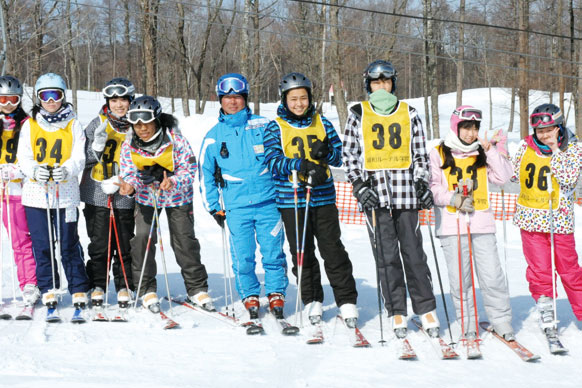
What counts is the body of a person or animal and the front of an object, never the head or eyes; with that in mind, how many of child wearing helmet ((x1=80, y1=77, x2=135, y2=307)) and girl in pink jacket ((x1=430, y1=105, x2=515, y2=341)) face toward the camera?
2

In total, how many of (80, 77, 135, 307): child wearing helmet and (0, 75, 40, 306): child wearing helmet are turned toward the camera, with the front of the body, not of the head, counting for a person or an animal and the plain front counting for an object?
2

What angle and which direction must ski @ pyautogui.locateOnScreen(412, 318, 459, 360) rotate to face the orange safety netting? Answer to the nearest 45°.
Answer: approximately 135° to its left
